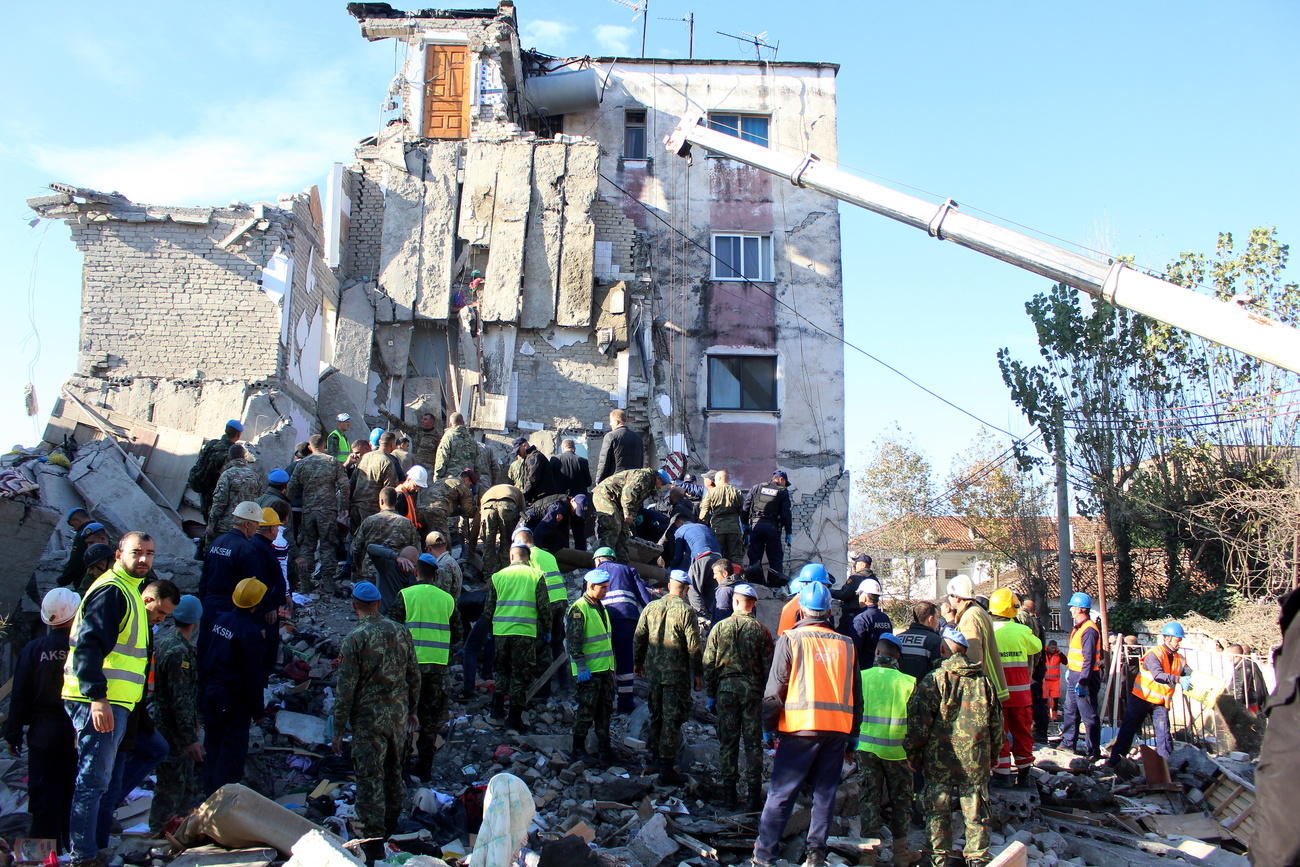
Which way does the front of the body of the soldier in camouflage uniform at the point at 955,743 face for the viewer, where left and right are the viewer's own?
facing away from the viewer

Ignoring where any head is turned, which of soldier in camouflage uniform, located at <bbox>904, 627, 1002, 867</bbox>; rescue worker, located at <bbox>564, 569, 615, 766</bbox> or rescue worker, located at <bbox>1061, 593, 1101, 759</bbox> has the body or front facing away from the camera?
the soldier in camouflage uniform

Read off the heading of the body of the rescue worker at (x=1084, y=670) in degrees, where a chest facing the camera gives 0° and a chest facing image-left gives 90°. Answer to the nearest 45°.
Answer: approximately 90°

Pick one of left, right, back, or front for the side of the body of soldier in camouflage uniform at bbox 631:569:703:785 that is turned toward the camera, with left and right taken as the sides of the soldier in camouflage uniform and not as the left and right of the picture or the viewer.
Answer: back

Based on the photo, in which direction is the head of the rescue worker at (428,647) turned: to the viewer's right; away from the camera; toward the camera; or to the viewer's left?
away from the camera

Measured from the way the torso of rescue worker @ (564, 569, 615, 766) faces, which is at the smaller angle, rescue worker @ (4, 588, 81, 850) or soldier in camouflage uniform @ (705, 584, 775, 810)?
the soldier in camouflage uniform

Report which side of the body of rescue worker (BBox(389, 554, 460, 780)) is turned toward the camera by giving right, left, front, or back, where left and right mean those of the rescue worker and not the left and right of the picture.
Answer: back

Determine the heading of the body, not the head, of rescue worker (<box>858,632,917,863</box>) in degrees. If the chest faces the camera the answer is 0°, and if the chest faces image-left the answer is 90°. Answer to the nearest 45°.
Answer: approximately 180°

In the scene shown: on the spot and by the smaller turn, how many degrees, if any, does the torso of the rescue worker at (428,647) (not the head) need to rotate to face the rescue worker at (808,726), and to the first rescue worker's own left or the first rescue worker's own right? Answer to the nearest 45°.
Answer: approximately 135° to the first rescue worker's own right

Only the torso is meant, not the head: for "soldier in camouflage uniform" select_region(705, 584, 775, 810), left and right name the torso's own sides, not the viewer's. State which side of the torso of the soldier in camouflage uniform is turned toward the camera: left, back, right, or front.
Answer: back

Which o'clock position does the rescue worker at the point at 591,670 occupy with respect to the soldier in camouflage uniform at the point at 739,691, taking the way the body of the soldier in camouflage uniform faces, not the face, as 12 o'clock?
The rescue worker is roughly at 10 o'clock from the soldier in camouflage uniform.

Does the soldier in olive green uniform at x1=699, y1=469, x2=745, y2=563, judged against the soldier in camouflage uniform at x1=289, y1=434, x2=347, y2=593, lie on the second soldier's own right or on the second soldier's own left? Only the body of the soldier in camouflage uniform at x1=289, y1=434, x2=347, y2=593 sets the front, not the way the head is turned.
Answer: on the second soldier's own right
